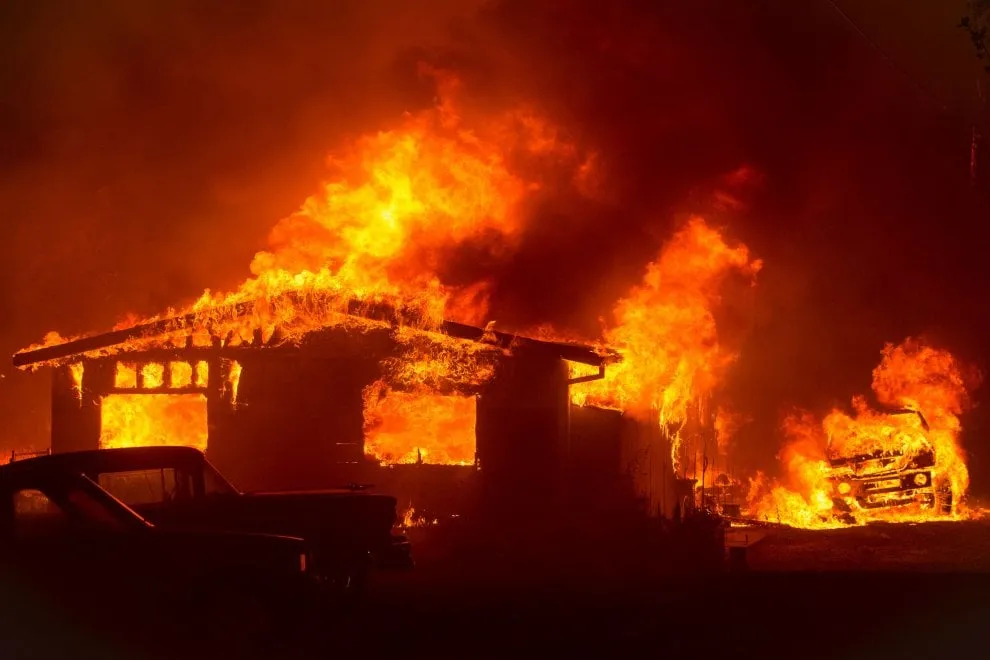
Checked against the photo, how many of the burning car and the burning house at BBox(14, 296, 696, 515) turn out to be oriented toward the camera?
2

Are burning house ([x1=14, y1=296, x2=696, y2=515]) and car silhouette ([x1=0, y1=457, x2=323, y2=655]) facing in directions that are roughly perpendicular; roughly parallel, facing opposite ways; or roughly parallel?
roughly perpendicular

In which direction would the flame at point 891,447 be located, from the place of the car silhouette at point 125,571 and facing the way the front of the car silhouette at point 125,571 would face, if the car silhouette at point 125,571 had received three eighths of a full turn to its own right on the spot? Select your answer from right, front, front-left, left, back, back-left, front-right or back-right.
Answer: back

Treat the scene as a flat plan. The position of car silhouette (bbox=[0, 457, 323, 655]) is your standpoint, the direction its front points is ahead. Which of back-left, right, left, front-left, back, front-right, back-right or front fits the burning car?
front-left

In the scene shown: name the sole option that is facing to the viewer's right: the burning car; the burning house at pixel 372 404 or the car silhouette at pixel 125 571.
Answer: the car silhouette

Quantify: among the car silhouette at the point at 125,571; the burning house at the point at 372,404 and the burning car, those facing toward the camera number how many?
2

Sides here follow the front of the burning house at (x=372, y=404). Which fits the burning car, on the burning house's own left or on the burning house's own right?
on the burning house's own left

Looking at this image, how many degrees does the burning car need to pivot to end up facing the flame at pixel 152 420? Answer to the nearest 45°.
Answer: approximately 45° to its right

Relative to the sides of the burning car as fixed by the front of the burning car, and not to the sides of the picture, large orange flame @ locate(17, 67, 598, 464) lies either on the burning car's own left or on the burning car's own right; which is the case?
on the burning car's own right

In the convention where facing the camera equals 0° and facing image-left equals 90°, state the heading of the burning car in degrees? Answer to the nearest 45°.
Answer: approximately 0°

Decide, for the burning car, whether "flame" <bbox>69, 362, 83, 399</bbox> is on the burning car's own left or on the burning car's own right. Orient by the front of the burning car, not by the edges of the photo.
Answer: on the burning car's own right

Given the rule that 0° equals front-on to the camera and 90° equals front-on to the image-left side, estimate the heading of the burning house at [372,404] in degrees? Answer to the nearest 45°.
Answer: approximately 0°

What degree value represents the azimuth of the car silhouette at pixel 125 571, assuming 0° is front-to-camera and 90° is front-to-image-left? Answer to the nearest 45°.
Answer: approximately 270°

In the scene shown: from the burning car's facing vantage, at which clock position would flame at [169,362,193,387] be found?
The flame is roughly at 2 o'clock from the burning car.

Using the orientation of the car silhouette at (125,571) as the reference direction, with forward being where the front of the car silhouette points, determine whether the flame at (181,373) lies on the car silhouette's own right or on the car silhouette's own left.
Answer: on the car silhouette's own left
